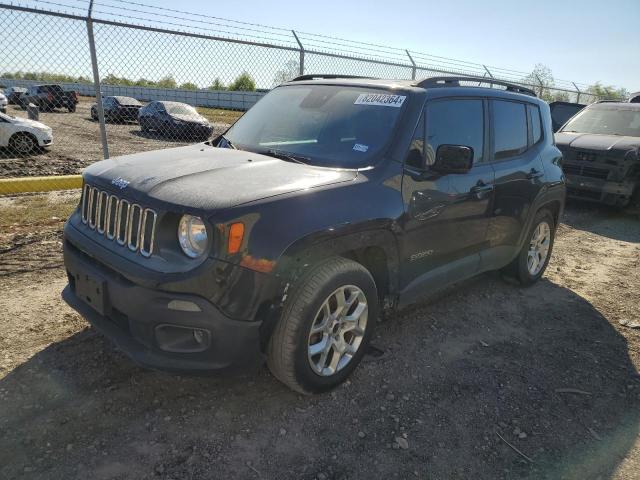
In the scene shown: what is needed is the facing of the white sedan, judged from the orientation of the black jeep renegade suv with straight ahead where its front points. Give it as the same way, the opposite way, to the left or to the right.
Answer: the opposite way

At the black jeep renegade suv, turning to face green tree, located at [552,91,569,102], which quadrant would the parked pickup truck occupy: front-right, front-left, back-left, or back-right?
front-left

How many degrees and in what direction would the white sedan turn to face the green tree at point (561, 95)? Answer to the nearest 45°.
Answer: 0° — it already faces it

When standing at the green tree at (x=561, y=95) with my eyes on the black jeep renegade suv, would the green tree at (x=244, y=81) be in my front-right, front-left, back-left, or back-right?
front-right

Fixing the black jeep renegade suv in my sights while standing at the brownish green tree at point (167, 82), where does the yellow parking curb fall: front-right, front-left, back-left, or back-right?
front-right

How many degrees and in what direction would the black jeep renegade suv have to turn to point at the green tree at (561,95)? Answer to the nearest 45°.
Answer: approximately 180°

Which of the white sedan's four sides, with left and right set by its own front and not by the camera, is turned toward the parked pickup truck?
left

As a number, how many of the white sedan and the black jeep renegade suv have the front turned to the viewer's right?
1

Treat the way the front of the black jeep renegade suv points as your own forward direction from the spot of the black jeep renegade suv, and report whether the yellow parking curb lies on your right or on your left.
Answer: on your right

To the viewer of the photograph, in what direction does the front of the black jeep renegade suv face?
facing the viewer and to the left of the viewer

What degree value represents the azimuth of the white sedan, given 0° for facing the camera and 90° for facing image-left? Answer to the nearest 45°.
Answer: approximately 270°

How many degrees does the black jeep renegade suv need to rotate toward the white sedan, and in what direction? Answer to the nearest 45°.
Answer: approximately 90° to its right
